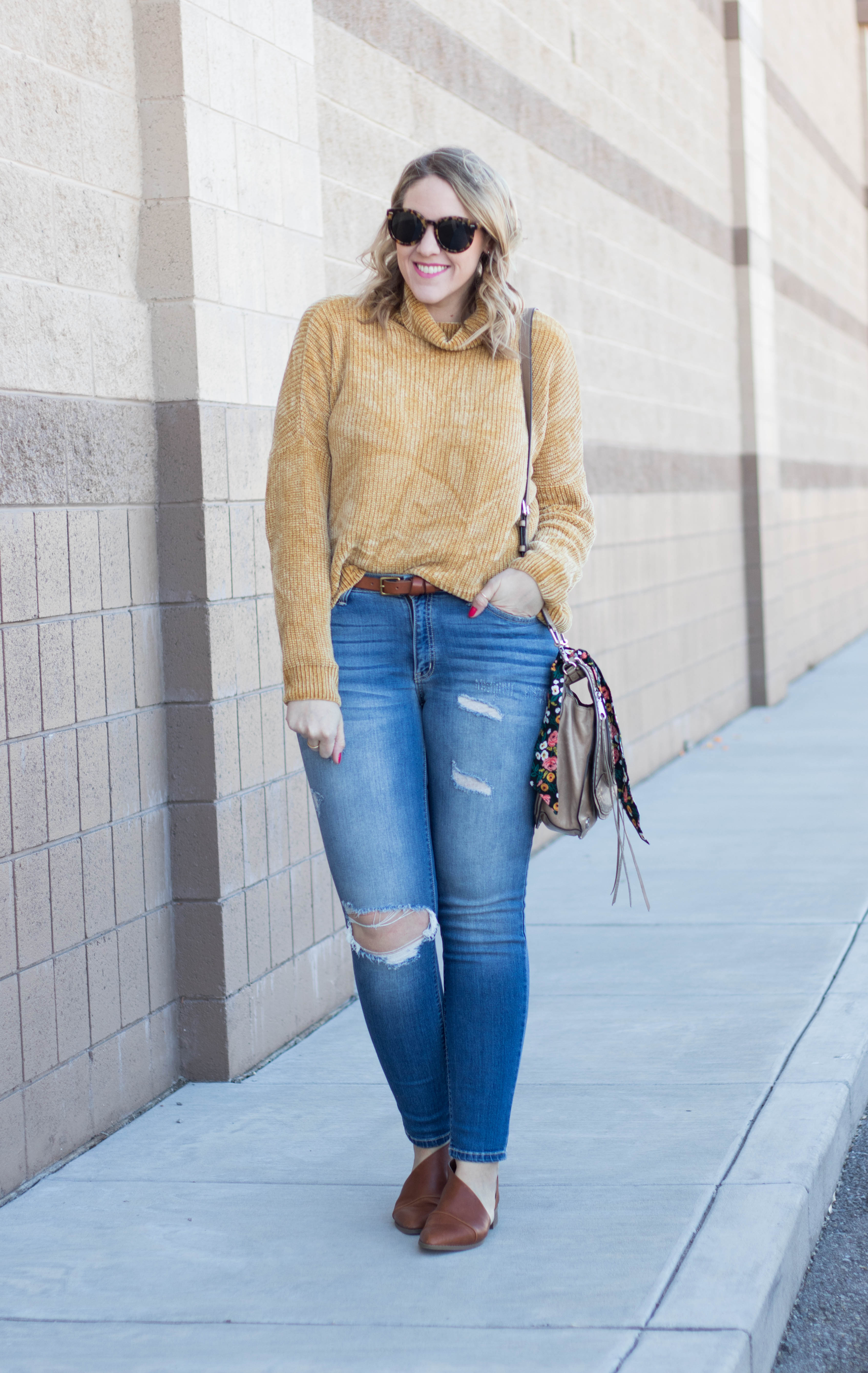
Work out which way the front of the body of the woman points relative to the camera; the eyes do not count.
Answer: toward the camera
